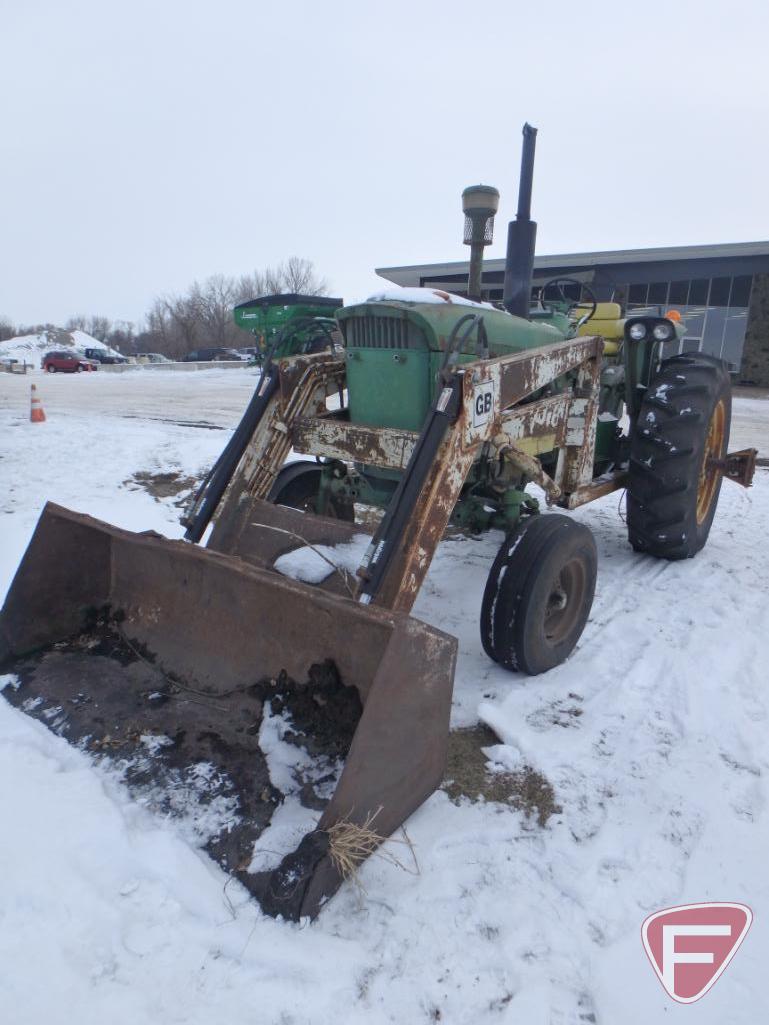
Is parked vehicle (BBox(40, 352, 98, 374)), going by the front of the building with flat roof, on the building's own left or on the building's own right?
on the building's own right

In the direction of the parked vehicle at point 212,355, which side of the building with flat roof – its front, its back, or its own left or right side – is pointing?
right

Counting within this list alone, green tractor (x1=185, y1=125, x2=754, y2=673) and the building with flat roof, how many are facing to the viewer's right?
0

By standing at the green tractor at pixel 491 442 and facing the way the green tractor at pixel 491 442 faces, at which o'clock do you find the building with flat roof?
The building with flat roof is roughly at 5 o'clock from the green tractor.

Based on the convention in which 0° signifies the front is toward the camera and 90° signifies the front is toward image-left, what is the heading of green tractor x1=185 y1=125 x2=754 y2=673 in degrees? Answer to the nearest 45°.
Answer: approximately 45°

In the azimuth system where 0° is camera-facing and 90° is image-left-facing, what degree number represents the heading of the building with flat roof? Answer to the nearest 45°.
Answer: approximately 45°

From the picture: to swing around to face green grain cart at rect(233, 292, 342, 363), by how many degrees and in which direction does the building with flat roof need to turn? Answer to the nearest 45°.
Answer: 0° — it already faces it

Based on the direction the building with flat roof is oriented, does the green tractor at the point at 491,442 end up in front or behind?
in front

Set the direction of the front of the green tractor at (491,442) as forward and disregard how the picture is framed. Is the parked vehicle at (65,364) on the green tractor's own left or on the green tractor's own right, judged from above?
on the green tractor's own right

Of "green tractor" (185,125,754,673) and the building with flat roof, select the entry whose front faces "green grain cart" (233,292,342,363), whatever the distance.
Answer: the building with flat roof
